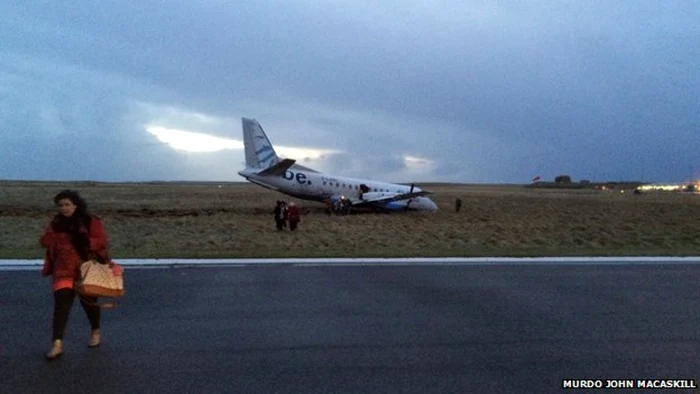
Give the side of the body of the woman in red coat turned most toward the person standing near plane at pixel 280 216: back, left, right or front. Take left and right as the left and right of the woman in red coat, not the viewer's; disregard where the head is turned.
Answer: back

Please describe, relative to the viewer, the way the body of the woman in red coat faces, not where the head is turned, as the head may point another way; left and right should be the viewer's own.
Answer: facing the viewer and to the left of the viewer

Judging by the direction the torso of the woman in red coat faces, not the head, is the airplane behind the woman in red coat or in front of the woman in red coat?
behind
